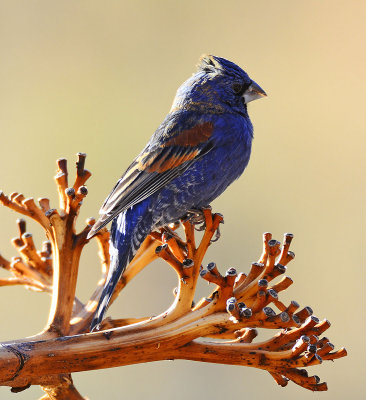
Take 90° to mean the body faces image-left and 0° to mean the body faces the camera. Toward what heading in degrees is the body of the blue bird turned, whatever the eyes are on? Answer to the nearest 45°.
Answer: approximately 270°
